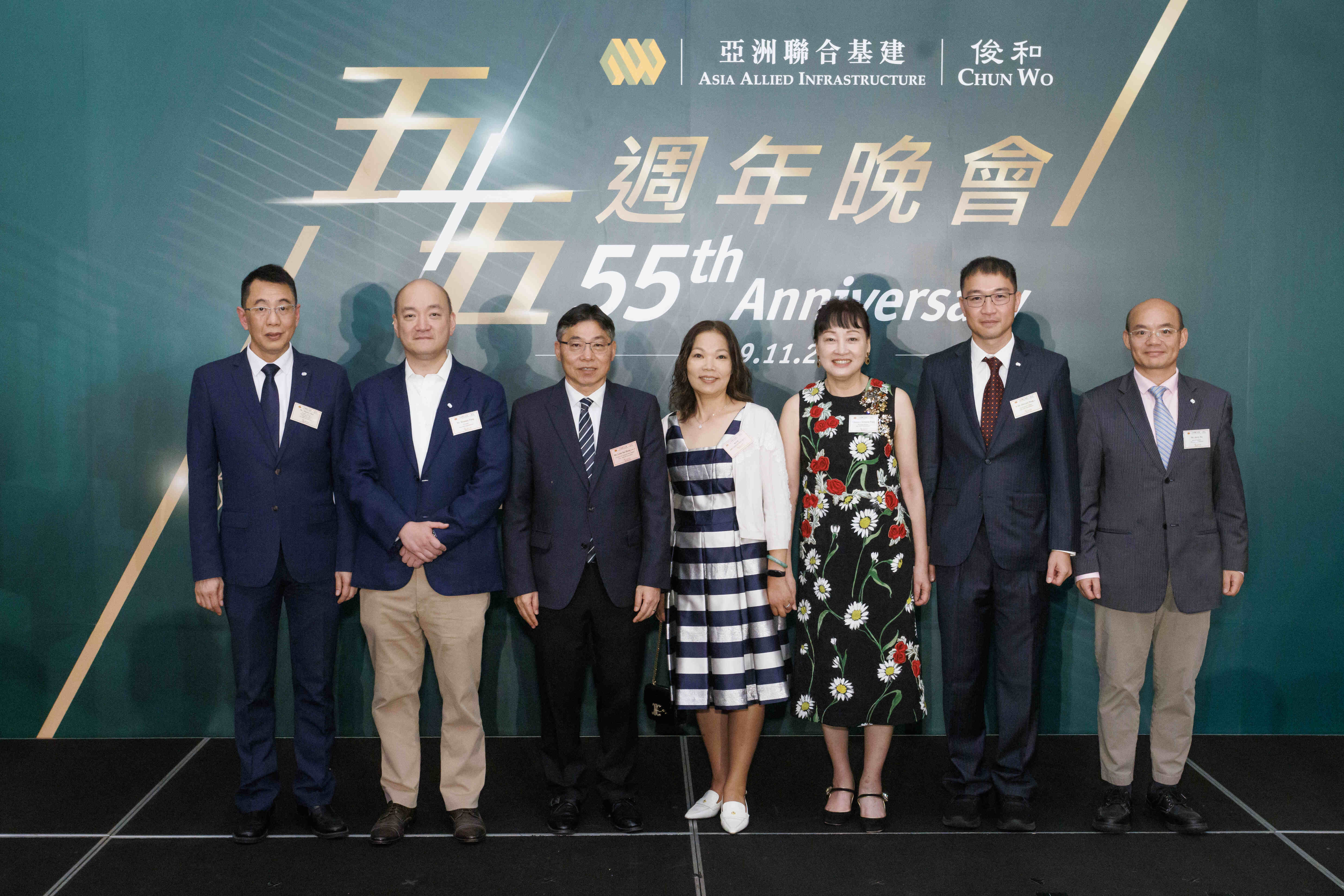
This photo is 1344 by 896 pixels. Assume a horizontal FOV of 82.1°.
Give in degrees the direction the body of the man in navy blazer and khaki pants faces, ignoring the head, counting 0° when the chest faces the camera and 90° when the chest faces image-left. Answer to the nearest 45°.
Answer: approximately 0°

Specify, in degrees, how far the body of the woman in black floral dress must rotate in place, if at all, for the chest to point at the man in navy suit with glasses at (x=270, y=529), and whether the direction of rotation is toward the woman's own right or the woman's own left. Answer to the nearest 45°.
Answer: approximately 90° to the woman's own right

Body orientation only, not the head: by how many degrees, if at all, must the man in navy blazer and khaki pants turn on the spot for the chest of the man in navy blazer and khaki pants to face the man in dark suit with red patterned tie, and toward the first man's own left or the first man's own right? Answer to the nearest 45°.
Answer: approximately 90° to the first man's own left

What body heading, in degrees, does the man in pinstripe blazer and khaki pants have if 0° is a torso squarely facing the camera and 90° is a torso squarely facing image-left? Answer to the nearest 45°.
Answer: approximately 0°

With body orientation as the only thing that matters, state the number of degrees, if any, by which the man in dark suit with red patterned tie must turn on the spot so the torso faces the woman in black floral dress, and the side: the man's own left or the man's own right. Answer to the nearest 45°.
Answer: approximately 45° to the man's own right
